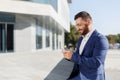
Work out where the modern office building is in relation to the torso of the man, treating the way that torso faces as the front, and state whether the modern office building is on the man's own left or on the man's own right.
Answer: on the man's own right

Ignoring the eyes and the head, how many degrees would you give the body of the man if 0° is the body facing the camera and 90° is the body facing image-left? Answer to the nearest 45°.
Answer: approximately 45°
